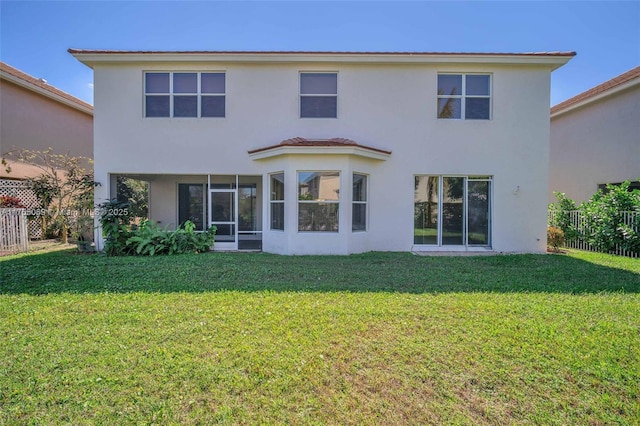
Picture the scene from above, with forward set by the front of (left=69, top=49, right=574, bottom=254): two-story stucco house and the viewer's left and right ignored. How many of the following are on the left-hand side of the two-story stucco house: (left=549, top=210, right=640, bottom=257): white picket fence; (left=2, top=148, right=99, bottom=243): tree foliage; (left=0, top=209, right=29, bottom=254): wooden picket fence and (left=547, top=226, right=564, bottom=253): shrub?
2

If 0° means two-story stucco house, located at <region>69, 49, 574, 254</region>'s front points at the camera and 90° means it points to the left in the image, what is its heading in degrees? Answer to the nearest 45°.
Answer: approximately 180°

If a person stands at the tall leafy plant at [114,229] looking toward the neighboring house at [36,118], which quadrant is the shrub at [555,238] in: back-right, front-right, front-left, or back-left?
back-right

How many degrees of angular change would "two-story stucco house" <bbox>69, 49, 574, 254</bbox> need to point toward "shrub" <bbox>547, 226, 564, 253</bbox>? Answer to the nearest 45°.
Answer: approximately 90° to its right

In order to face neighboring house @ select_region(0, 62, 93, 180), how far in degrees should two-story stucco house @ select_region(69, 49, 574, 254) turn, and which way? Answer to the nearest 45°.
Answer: approximately 90° to its left

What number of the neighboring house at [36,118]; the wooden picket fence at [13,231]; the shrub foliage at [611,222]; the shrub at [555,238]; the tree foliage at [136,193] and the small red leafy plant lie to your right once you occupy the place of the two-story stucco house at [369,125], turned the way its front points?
2

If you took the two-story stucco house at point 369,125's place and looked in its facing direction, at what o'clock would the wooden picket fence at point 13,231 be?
The wooden picket fence is roughly at 9 o'clock from the two-story stucco house.

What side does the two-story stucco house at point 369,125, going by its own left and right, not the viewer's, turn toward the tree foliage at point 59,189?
left

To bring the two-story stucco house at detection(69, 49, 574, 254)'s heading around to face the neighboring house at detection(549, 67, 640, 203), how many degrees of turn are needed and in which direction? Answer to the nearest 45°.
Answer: approximately 90° to its right

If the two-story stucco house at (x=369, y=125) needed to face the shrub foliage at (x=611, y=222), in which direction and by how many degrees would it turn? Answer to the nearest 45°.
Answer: approximately 90° to its right
